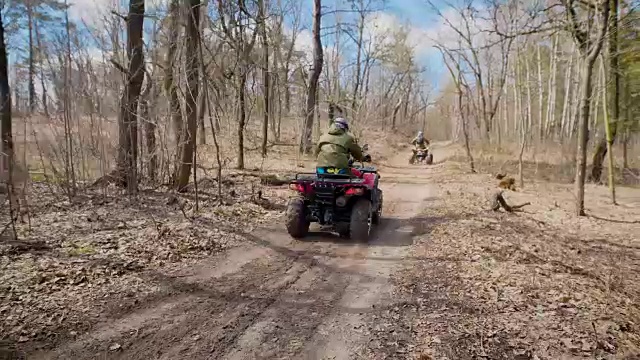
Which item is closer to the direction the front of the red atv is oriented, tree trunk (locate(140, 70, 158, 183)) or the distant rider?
the distant rider

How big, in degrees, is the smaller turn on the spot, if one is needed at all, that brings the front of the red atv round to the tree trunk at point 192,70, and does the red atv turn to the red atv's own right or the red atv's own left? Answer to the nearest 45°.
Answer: approximately 90° to the red atv's own left

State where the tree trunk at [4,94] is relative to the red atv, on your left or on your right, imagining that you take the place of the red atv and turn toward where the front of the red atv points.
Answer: on your left

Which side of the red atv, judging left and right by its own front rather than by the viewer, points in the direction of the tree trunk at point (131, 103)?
left

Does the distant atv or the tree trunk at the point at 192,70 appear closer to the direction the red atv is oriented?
the distant atv

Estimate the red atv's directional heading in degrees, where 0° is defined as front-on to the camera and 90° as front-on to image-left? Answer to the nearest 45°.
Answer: approximately 225°

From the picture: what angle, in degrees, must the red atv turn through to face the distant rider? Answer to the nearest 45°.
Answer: approximately 45° to its left

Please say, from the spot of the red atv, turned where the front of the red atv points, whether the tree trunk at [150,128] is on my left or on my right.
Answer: on my left
